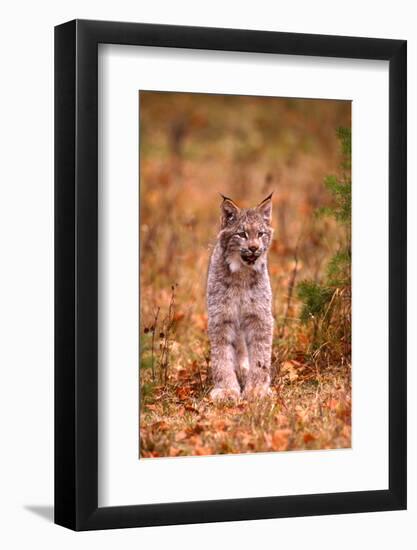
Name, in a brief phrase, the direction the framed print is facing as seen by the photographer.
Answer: facing the viewer and to the right of the viewer
